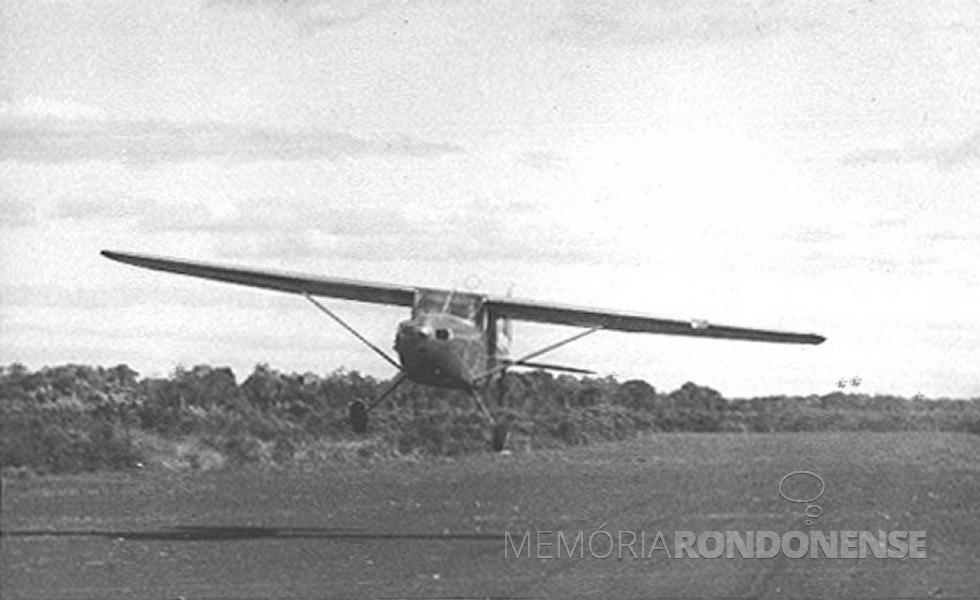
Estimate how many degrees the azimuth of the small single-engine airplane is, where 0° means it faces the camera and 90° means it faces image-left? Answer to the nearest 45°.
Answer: approximately 0°
